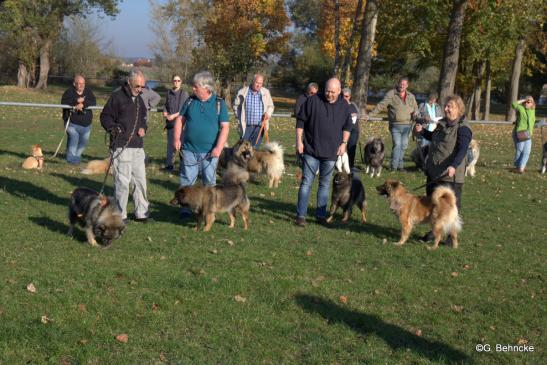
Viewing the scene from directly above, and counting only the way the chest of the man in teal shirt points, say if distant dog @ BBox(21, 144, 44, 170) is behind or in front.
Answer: behind

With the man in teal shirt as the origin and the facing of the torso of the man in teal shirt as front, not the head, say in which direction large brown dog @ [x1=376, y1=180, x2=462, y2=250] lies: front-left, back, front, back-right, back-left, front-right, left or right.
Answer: left

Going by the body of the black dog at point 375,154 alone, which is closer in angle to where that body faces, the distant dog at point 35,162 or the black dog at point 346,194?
the black dog

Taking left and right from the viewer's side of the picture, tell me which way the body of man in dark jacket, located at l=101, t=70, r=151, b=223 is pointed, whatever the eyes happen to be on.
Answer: facing the viewer and to the right of the viewer

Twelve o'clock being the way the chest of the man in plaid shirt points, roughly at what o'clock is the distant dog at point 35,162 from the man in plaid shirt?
The distant dog is roughly at 3 o'clock from the man in plaid shirt.

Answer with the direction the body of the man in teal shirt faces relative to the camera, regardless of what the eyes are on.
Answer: toward the camera

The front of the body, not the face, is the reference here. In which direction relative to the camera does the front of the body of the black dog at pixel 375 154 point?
toward the camera

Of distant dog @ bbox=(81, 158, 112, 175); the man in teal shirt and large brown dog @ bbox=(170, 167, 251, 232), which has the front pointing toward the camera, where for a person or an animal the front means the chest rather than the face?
the man in teal shirt

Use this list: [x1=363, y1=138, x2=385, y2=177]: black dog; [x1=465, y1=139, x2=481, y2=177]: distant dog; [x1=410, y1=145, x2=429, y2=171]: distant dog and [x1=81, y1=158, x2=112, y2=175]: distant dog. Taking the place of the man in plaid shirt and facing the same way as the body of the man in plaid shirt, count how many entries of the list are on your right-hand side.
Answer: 1
